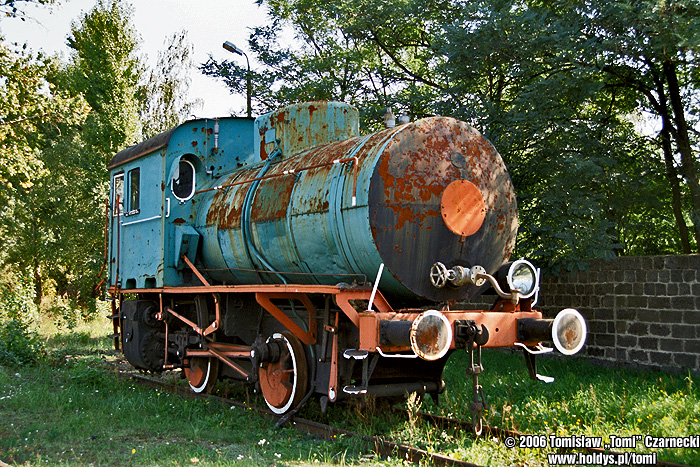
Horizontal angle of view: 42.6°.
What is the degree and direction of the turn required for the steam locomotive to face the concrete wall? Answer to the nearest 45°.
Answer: approximately 90° to its left

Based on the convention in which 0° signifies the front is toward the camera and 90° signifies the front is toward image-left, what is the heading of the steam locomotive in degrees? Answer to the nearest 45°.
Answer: approximately 315°

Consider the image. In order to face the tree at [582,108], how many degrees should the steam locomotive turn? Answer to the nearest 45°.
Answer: approximately 90° to its left

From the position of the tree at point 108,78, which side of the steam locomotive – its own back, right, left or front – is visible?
back
